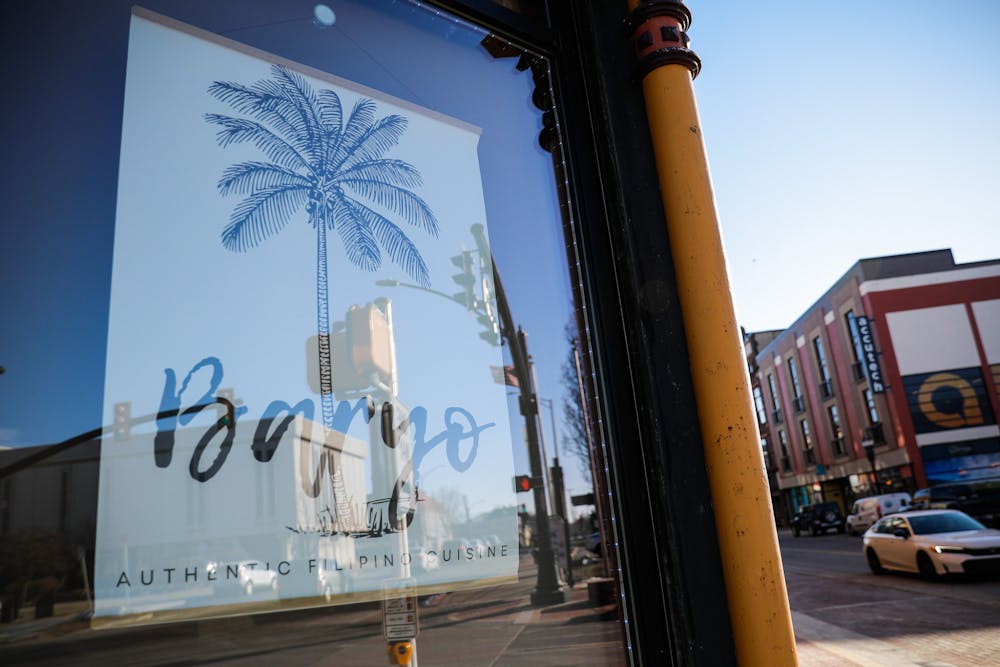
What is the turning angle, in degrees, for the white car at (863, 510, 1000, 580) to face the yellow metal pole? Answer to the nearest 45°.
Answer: approximately 45° to its right

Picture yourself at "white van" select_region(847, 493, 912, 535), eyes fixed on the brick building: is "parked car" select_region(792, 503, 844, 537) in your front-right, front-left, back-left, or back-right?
front-left

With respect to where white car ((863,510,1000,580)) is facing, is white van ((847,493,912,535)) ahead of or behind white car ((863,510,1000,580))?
behind

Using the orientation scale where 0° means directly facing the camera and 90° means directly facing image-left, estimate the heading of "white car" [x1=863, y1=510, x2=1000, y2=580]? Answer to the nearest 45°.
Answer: approximately 315°

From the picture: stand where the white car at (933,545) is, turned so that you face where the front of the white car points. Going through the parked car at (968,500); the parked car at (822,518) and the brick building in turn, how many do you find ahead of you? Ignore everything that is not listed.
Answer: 0

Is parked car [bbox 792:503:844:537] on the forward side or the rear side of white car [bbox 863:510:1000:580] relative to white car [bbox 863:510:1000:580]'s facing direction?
on the rear side

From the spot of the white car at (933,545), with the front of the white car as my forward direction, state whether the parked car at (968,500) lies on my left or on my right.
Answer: on my left

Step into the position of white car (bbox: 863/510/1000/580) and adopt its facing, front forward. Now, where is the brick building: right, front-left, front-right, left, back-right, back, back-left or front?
back-left

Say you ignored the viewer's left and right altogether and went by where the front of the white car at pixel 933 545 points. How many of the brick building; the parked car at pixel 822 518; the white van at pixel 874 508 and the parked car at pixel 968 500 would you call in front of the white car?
0
